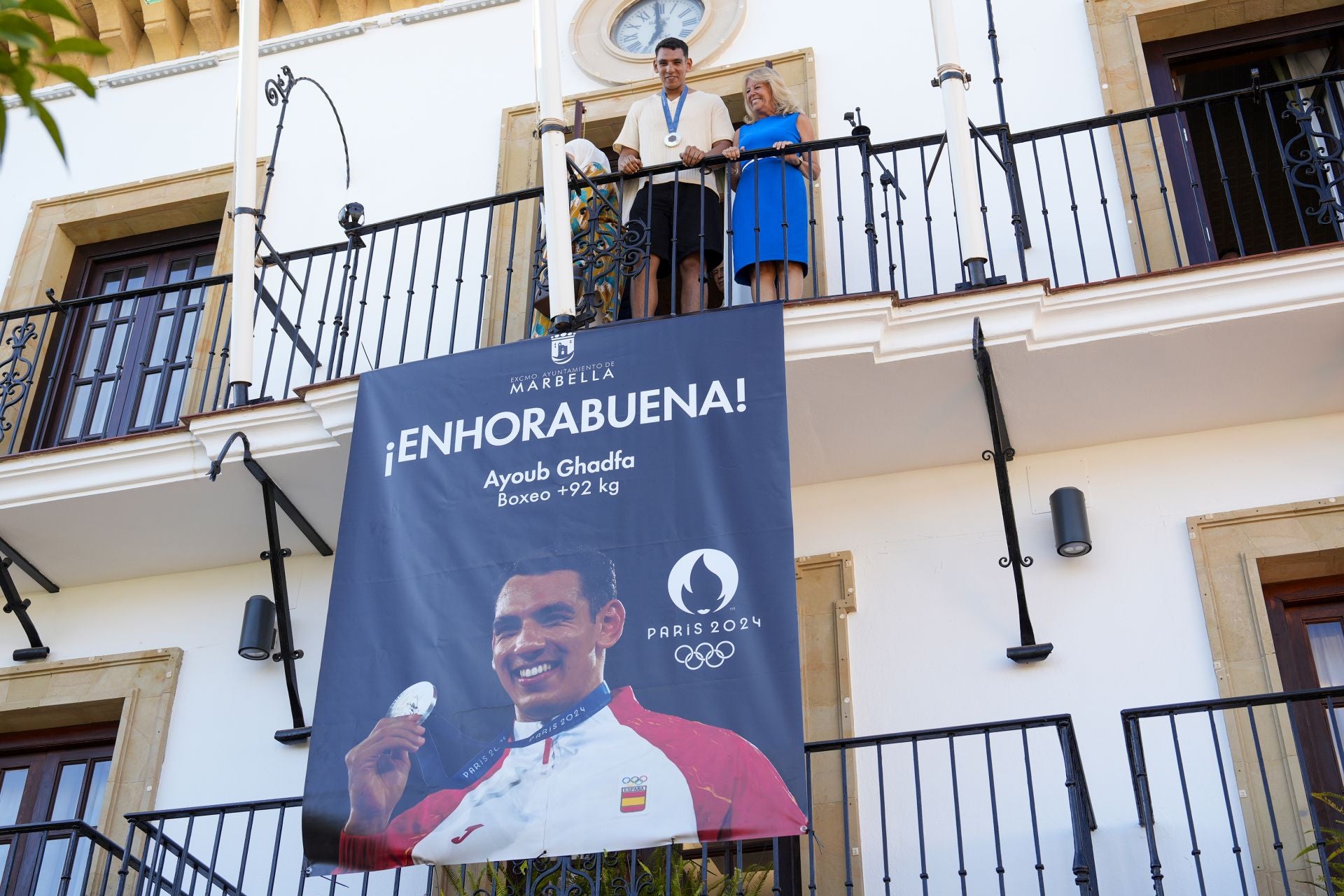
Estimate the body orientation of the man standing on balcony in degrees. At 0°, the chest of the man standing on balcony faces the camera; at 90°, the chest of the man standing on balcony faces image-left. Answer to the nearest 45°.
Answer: approximately 0°

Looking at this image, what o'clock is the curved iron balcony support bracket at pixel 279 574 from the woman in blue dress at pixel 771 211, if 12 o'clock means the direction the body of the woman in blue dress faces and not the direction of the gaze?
The curved iron balcony support bracket is roughly at 2 o'clock from the woman in blue dress.

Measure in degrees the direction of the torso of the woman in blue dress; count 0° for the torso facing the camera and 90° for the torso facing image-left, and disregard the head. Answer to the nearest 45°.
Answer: approximately 45°

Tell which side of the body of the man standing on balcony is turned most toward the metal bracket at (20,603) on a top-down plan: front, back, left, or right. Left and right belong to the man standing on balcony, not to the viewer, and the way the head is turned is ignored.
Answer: right

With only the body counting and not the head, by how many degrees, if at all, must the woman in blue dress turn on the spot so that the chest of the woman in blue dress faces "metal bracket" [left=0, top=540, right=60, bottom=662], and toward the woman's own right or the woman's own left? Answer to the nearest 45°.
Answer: approximately 45° to the woman's own right

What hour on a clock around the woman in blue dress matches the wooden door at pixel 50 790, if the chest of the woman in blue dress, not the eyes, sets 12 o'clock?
The wooden door is roughly at 2 o'clock from the woman in blue dress.

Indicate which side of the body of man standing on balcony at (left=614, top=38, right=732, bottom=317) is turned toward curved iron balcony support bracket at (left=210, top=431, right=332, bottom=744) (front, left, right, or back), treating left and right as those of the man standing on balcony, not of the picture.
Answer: right

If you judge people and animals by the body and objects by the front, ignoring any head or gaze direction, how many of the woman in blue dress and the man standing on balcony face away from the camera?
0
